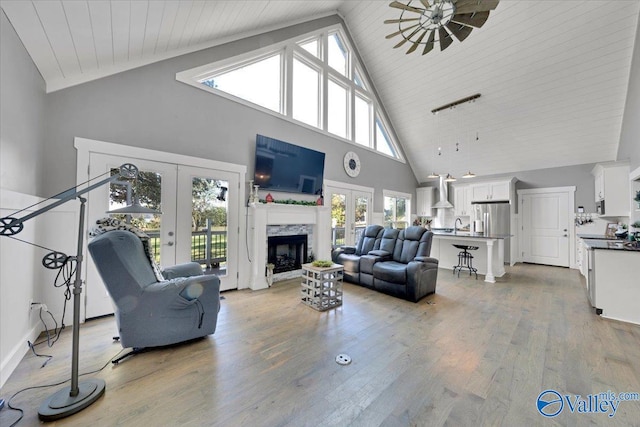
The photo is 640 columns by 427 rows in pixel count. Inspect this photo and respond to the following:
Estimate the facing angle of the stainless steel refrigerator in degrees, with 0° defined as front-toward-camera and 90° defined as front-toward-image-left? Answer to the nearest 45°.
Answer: approximately 0°

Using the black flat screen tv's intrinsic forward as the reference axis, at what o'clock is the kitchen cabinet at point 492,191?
The kitchen cabinet is roughly at 10 o'clock from the black flat screen tv.

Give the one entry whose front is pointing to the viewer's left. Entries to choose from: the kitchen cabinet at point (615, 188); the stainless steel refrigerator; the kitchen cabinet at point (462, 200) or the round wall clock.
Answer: the kitchen cabinet at point (615, 188)

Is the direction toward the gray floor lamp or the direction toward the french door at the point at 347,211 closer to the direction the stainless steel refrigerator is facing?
the gray floor lamp

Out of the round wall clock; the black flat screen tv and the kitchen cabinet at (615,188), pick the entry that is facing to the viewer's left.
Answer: the kitchen cabinet

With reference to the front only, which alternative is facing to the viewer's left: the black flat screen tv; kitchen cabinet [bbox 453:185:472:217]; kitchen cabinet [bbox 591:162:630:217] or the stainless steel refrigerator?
kitchen cabinet [bbox 591:162:630:217]

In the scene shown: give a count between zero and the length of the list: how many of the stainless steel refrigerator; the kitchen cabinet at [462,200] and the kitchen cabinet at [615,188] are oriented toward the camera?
2

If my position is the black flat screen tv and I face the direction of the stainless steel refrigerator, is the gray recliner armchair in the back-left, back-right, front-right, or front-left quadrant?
back-right

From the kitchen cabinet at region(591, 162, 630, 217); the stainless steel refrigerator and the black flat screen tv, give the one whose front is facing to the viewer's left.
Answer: the kitchen cabinet

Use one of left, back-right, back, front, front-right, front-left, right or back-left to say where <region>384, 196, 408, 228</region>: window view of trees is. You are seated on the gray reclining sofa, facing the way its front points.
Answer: back-right

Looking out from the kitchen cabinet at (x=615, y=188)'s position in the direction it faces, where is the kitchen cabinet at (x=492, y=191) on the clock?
the kitchen cabinet at (x=492, y=191) is roughly at 1 o'clock from the kitchen cabinet at (x=615, y=188).

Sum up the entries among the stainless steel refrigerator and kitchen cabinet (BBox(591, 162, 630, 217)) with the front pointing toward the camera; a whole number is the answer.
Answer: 1
